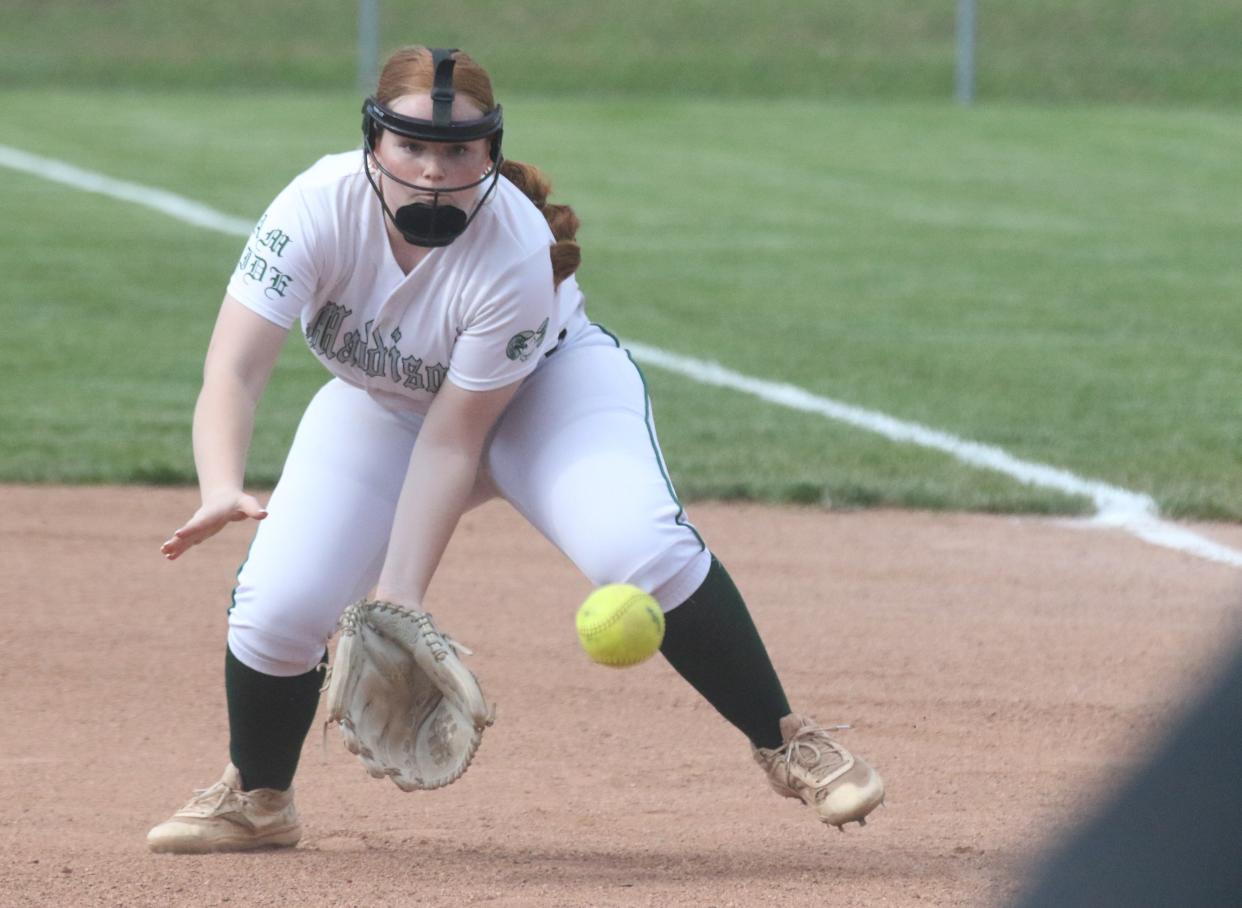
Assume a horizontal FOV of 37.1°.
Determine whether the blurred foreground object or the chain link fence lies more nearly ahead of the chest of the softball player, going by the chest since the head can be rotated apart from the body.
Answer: the blurred foreground object

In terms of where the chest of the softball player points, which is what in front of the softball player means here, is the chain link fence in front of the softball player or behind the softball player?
behind

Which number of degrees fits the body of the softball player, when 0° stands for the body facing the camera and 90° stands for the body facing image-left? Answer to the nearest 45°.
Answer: approximately 0°
